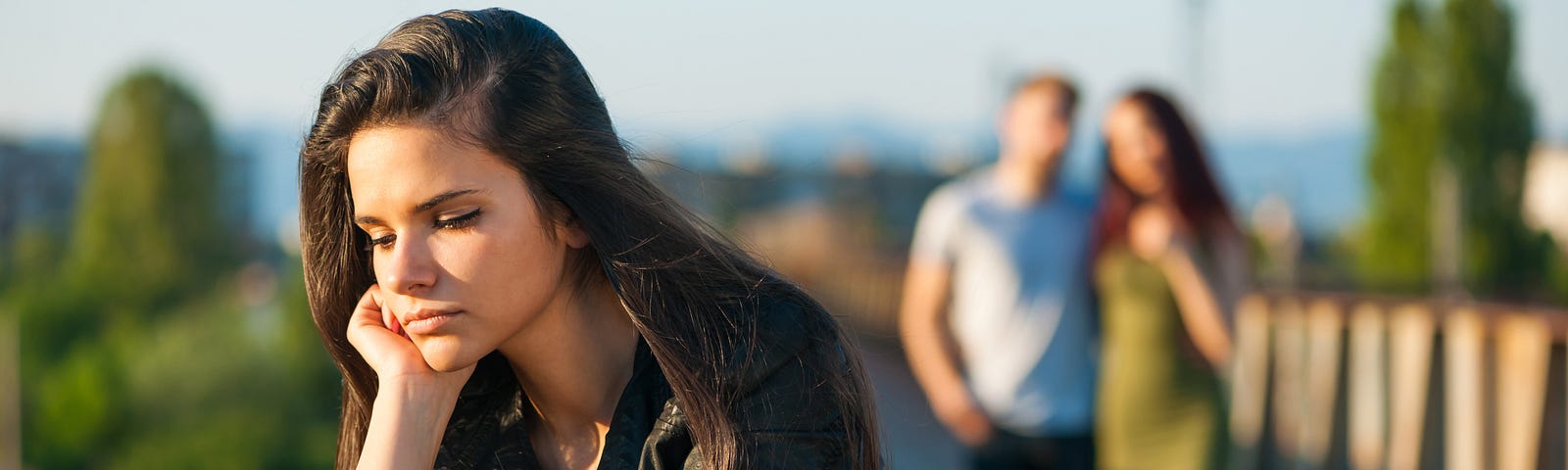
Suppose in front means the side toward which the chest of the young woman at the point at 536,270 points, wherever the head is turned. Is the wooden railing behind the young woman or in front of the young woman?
behind

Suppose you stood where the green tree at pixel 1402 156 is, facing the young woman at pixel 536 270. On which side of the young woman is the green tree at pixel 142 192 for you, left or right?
right

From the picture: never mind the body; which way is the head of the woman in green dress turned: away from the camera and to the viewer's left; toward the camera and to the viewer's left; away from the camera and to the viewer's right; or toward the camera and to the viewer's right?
toward the camera and to the viewer's left

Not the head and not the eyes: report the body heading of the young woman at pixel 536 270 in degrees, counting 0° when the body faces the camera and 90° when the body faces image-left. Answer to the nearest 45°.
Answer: approximately 45°

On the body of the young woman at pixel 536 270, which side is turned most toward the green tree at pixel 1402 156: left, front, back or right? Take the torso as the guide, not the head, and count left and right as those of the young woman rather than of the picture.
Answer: back

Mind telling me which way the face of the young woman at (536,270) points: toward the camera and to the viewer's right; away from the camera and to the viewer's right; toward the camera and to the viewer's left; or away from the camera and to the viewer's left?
toward the camera and to the viewer's left

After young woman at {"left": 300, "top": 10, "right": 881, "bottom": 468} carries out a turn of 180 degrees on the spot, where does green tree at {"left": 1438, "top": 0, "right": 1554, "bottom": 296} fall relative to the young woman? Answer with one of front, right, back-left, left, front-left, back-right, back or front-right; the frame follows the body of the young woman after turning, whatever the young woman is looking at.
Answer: front

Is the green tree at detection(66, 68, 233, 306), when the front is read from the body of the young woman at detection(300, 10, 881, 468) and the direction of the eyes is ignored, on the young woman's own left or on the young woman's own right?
on the young woman's own right

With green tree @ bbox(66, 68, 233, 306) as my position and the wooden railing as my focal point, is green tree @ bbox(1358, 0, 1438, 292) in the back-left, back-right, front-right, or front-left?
front-left
